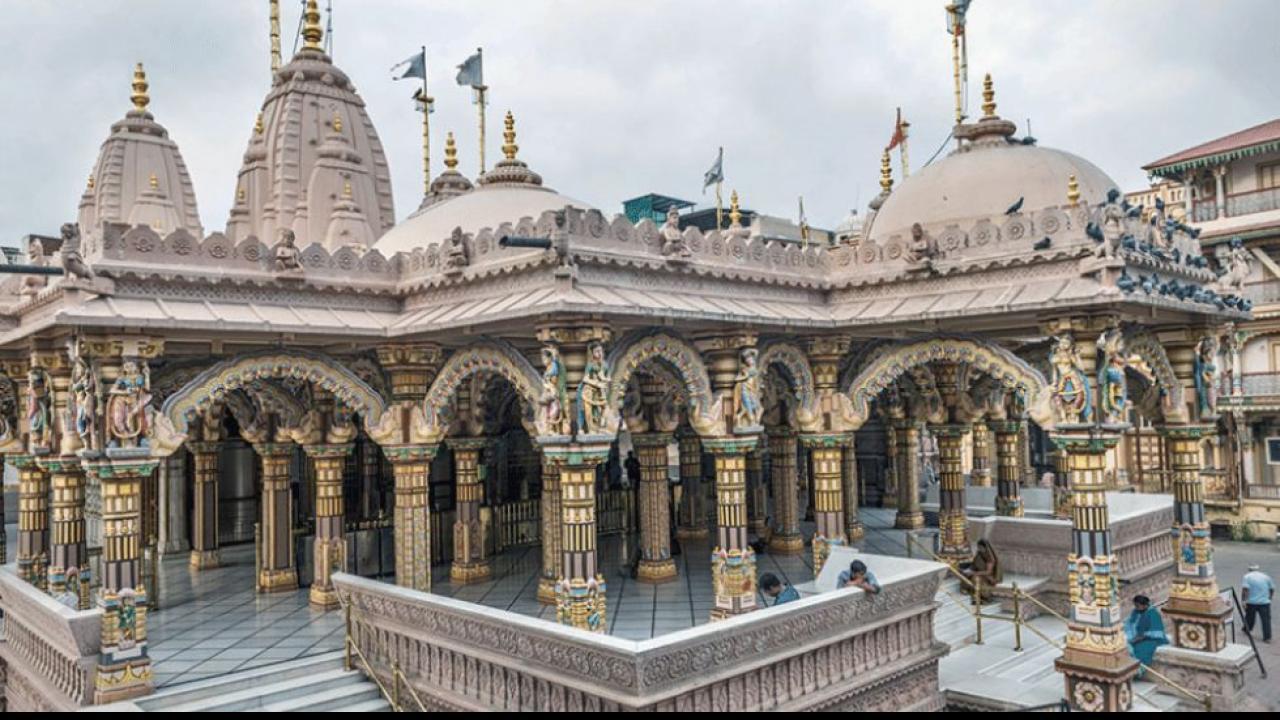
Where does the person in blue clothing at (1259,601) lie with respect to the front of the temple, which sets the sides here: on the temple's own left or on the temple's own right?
on the temple's own left

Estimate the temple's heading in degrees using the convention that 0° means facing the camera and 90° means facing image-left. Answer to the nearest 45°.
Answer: approximately 315°
